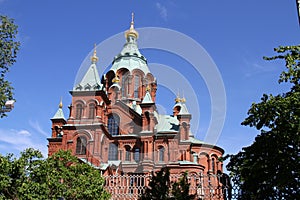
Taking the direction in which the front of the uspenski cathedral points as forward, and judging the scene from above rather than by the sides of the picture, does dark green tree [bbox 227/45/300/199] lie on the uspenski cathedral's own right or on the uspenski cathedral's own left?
on the uspenski cathedral's own left

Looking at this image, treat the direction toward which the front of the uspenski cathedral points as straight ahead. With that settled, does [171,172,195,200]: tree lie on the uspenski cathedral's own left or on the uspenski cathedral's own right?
on the uspenski cathedral's own left

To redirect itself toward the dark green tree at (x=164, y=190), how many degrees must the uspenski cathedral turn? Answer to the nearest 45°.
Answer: approximately 45° to its left

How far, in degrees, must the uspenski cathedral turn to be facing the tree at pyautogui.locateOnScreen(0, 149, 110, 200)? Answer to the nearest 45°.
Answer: approximately 45° to its left

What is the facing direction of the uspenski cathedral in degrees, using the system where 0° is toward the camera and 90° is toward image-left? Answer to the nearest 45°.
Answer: approximately 45°
